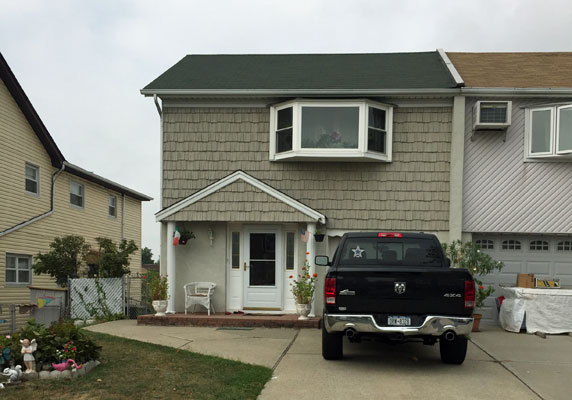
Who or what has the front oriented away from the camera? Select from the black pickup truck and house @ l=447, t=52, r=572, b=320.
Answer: the black pickup truck

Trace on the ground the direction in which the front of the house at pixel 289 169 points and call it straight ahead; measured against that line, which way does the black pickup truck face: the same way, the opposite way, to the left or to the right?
the opposite way

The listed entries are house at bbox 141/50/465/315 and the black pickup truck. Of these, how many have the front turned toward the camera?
1

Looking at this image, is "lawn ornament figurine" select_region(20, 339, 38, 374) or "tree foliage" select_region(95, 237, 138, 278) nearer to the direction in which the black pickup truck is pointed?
the tree foliage

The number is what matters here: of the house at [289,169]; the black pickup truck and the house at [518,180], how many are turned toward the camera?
2

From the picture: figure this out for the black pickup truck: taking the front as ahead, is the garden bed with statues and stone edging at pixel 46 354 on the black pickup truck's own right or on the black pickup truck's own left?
on the black pickup truck's own left

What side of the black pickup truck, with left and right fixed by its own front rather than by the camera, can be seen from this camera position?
back

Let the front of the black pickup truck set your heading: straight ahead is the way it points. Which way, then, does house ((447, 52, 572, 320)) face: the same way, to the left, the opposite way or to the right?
the opposite way

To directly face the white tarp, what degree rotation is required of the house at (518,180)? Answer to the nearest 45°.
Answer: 0° — it already faces it
